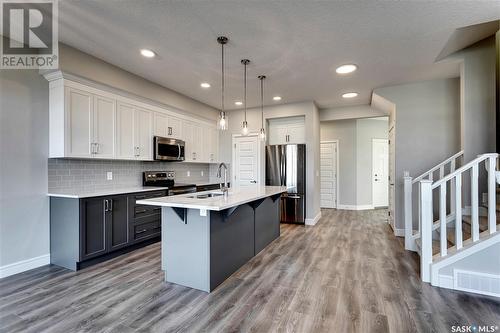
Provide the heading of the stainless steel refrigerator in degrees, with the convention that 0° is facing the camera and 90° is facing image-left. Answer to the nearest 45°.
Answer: approximately 0°

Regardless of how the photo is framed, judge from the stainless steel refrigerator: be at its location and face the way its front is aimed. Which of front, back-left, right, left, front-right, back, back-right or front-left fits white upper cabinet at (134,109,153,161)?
front-right

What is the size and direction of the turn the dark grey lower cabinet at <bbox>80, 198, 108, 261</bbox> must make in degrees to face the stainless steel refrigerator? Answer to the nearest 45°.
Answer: approximately 45° to its left

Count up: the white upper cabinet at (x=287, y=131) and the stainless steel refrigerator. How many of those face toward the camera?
2

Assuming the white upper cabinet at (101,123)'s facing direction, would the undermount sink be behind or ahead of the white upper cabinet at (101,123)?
ahead

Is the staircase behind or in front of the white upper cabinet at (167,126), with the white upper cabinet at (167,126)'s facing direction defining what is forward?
in front

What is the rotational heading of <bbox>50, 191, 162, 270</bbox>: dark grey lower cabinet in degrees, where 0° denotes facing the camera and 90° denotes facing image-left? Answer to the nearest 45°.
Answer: approximately 315°

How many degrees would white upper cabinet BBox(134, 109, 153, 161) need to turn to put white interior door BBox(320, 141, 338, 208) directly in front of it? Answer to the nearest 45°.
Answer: approximately 45° to its left

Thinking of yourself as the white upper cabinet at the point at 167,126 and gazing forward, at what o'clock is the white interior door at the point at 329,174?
The white interior door is roughly at 10 o'clock from the white upper cabinet.

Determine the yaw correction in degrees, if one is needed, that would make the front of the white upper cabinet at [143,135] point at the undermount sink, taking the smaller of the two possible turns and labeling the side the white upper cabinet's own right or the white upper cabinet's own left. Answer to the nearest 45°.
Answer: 0° — it already faces it

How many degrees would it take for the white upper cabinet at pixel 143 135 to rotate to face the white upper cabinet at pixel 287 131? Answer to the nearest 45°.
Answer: approximately 45° to its left

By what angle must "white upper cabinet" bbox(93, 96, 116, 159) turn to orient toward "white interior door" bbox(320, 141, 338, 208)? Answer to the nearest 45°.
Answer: approximately 45° to its left
